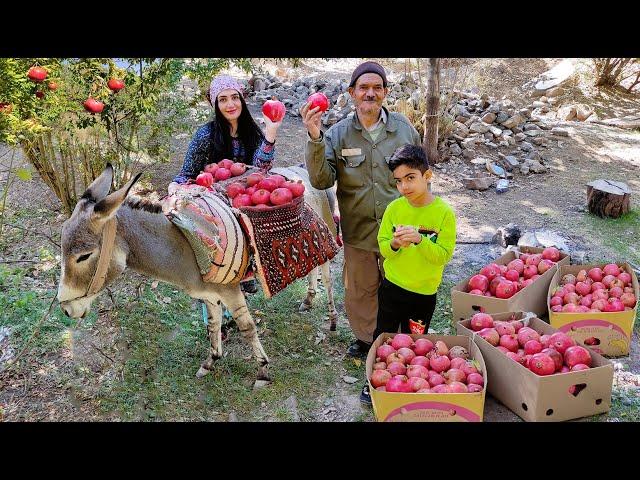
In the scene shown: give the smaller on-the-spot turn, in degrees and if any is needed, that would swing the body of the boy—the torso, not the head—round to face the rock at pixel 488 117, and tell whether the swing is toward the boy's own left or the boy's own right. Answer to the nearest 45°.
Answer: approximately 135° to the boy's own right

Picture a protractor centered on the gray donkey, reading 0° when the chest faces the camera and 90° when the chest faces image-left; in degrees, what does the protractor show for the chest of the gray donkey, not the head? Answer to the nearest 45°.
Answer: approximately 45°

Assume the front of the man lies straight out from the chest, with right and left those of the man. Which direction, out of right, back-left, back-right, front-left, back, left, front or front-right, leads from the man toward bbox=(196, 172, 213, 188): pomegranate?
right

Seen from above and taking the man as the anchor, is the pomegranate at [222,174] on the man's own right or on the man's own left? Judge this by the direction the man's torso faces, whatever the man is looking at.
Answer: on the man's own right

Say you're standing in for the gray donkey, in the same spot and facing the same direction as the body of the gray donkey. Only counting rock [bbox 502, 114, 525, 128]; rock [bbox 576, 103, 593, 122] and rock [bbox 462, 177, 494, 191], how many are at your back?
3

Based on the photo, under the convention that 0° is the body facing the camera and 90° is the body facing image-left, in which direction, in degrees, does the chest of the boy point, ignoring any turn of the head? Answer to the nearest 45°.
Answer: approximately 45°

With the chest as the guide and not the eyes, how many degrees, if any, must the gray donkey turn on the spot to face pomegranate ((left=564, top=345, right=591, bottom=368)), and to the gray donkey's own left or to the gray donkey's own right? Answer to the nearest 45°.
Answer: approximately 135° to the gray donkey's own left

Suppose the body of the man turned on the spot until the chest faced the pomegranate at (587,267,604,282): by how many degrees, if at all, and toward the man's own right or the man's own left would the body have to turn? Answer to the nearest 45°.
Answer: approximately 90° to the man's own left

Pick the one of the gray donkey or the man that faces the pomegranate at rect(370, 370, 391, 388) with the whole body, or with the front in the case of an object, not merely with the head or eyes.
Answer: the man
